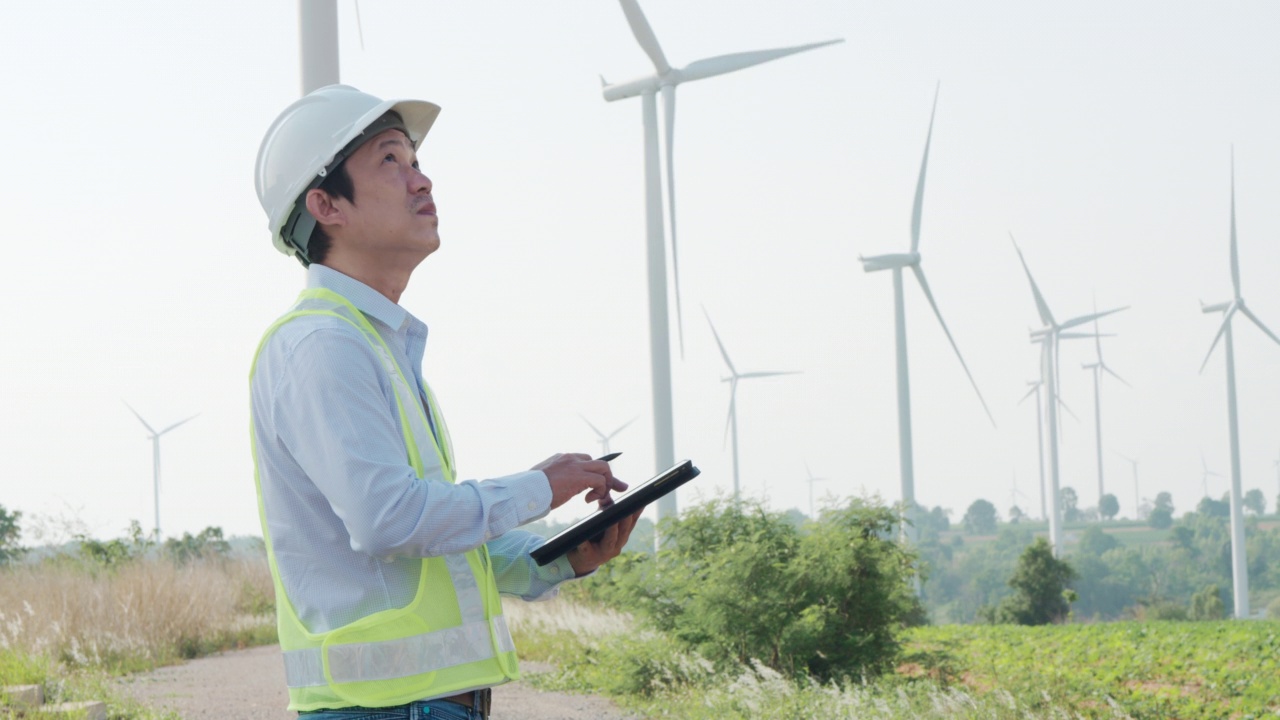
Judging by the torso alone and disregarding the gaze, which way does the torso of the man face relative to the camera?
to the viewer's right

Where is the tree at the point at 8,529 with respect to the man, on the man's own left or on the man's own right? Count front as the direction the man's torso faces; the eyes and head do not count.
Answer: on the man's own left

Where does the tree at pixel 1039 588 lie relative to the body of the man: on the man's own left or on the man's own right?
on the man's own left

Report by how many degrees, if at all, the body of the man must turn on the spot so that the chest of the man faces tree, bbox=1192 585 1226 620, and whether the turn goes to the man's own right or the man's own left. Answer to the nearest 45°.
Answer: approximately 45° to the man's own left

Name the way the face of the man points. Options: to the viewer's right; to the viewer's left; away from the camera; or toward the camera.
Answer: to the viewer's right

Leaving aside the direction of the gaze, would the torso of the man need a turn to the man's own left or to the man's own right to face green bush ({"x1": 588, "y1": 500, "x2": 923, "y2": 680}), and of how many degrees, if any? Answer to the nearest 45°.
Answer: approximately 90° to the man's own left
